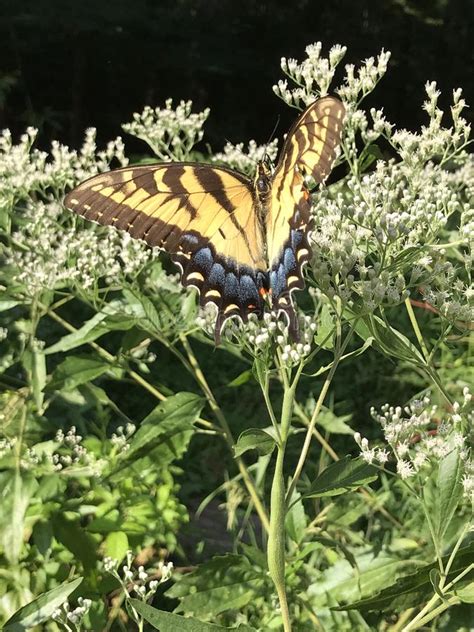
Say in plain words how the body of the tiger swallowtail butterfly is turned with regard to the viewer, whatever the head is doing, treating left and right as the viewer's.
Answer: facing away from the viewer
